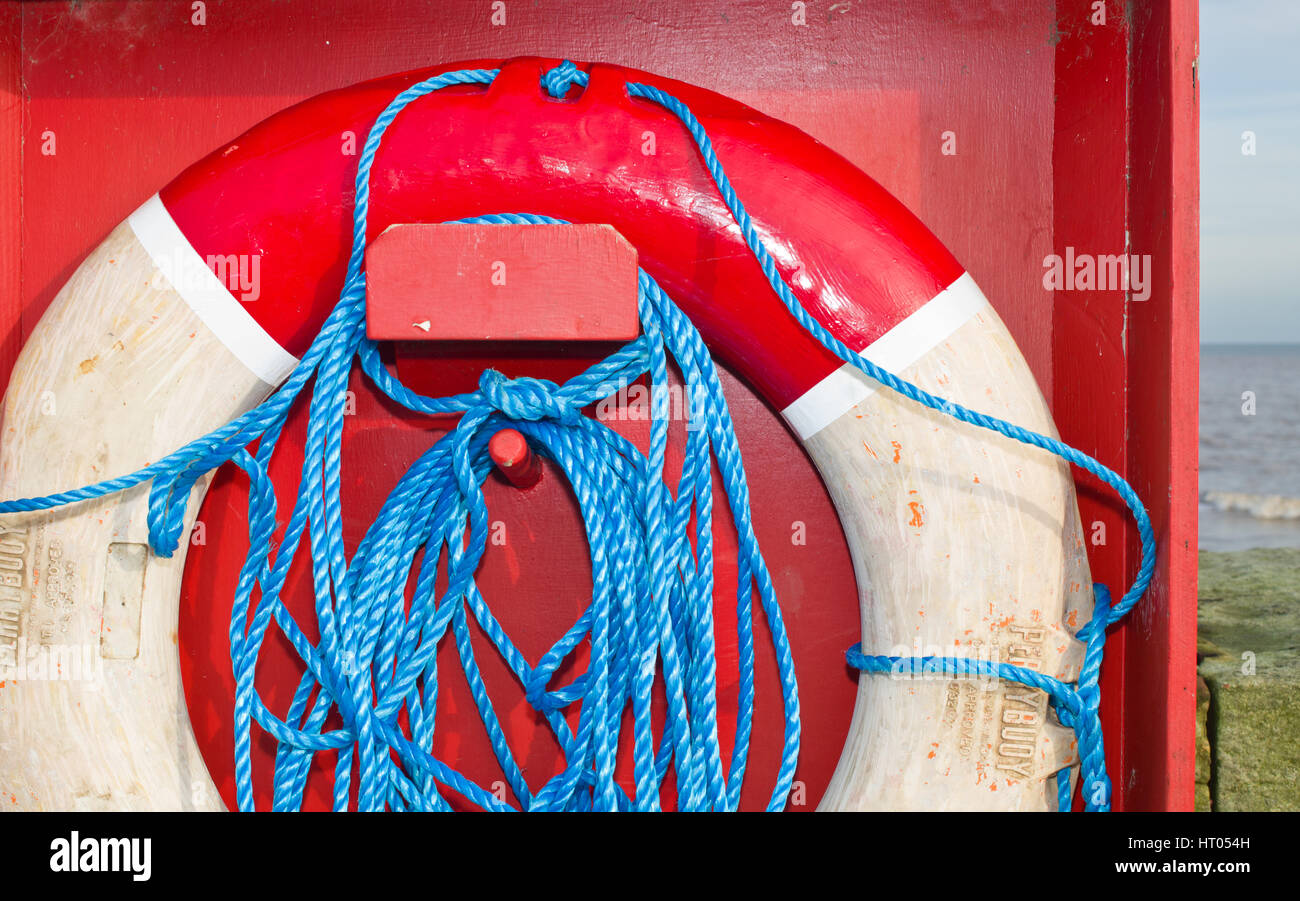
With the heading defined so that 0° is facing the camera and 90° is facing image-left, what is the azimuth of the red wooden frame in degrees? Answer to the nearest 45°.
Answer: approximately 0°
